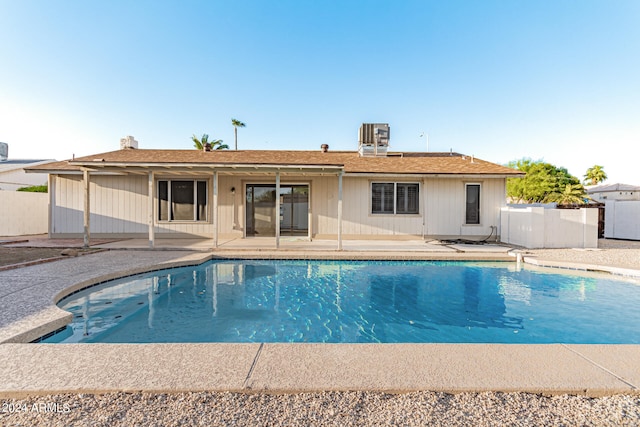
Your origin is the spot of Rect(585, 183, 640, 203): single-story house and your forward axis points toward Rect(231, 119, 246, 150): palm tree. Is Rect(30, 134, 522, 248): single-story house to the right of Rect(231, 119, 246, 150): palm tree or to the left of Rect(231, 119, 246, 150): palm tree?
left

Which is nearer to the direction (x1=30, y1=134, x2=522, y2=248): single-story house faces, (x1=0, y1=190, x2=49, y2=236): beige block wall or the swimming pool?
the beige block wall

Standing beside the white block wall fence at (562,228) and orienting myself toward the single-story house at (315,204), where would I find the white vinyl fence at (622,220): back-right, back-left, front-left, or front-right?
back-right

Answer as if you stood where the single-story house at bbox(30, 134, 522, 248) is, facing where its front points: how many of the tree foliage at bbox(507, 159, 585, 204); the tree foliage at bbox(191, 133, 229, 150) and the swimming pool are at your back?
1

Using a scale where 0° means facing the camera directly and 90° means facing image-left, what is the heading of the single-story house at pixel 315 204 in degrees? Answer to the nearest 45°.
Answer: approximately 180°

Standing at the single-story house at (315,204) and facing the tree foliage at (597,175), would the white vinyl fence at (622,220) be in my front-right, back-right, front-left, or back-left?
front-right

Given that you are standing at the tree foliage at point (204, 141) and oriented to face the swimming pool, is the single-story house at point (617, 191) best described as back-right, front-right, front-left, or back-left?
front-left

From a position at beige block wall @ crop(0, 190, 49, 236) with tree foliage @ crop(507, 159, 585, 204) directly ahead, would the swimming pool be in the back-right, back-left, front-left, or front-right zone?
front-right

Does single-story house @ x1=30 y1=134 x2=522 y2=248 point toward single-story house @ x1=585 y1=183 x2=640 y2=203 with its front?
no

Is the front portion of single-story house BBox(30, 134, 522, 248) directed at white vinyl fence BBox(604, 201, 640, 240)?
no
